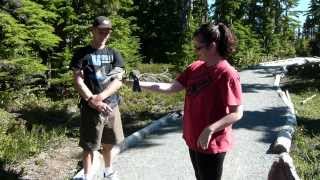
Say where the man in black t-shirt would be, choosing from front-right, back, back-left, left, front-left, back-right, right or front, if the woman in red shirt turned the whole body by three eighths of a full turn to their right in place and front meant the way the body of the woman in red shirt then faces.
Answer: front-left

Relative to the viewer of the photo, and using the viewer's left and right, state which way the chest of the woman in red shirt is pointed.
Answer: facing the viewer and to the left of the viewer

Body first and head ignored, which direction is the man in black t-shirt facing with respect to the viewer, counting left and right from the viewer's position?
facing the viewer
